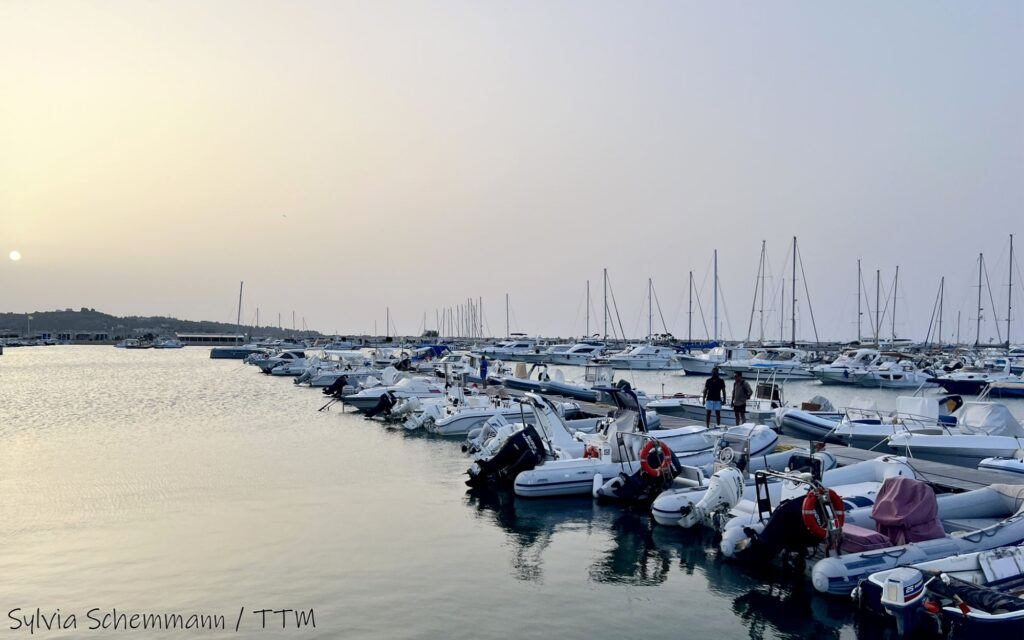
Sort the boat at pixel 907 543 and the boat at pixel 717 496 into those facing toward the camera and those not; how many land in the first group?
0

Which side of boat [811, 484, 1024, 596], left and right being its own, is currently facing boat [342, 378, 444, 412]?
left

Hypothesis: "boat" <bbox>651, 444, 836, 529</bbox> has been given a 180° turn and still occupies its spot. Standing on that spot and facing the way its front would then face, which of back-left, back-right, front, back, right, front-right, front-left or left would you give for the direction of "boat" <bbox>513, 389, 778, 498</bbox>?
right

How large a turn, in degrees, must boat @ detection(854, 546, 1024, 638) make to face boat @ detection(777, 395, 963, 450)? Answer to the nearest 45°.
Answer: approximately 45° to its left

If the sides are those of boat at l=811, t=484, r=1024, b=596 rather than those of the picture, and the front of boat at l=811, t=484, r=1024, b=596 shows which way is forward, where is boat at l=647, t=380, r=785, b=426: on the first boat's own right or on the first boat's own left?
on the first boat's own left

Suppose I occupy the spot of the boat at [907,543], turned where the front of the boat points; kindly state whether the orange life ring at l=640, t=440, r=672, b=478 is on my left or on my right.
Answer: on my left

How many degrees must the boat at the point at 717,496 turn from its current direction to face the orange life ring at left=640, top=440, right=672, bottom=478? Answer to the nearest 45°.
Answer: approximately 90° to its left

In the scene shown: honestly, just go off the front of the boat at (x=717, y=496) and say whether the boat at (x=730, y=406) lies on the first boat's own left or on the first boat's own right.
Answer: on the first boat's own left

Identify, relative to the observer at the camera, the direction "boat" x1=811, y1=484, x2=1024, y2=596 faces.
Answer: facing away from the viewer and to the right of the viewer

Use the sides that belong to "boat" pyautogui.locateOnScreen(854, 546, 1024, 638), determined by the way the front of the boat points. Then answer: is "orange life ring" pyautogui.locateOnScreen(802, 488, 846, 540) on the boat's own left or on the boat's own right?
on the boat's own left

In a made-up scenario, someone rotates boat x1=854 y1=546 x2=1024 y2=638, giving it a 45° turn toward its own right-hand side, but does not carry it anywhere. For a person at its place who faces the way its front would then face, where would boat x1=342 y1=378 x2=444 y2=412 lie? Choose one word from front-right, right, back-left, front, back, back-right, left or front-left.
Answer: back-left

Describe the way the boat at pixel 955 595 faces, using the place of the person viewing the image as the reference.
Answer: facing away from the viewer and to the right of the viewer

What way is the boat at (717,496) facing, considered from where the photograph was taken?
facing away from the viewer and to the right of the viewer
